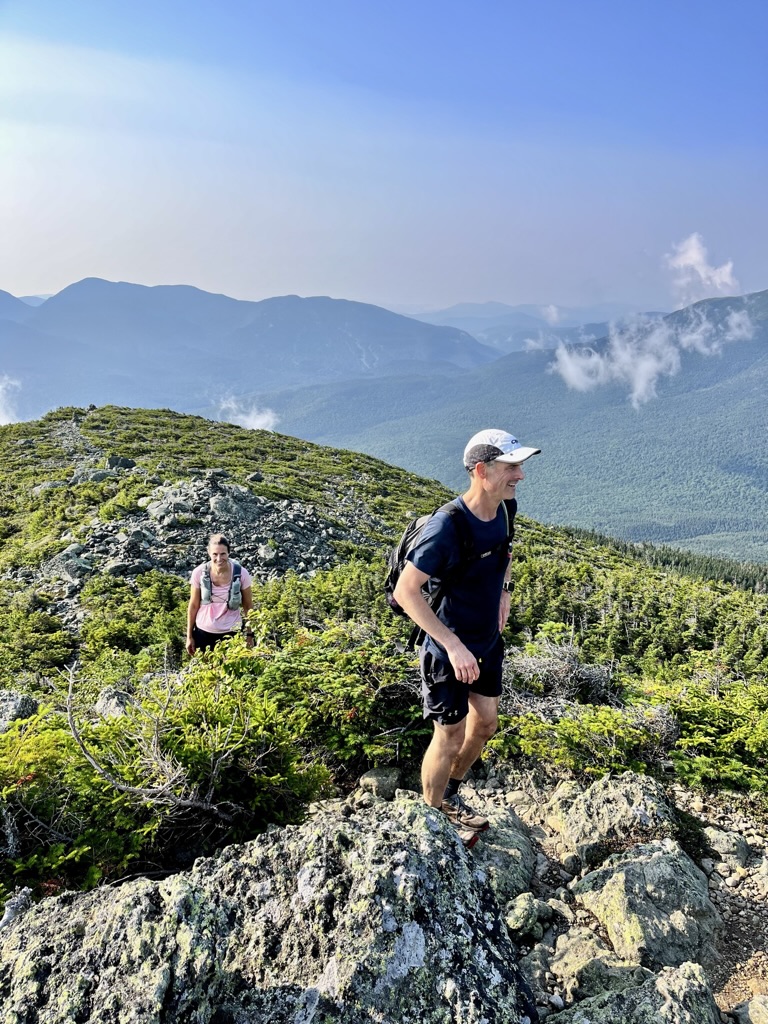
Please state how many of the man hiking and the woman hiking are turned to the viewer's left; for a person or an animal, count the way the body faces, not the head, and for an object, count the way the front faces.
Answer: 0

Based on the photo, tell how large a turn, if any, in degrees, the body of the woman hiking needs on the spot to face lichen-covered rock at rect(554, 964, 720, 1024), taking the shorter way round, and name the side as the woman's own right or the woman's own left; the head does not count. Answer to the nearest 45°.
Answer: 0° — they already face it

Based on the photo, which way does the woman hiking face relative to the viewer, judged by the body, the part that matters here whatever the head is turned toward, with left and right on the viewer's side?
facing the viewer

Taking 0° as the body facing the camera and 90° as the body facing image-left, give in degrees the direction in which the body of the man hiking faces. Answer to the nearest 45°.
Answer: approximately 315°

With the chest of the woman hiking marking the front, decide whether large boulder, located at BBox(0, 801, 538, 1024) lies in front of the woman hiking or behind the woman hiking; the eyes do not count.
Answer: in front
